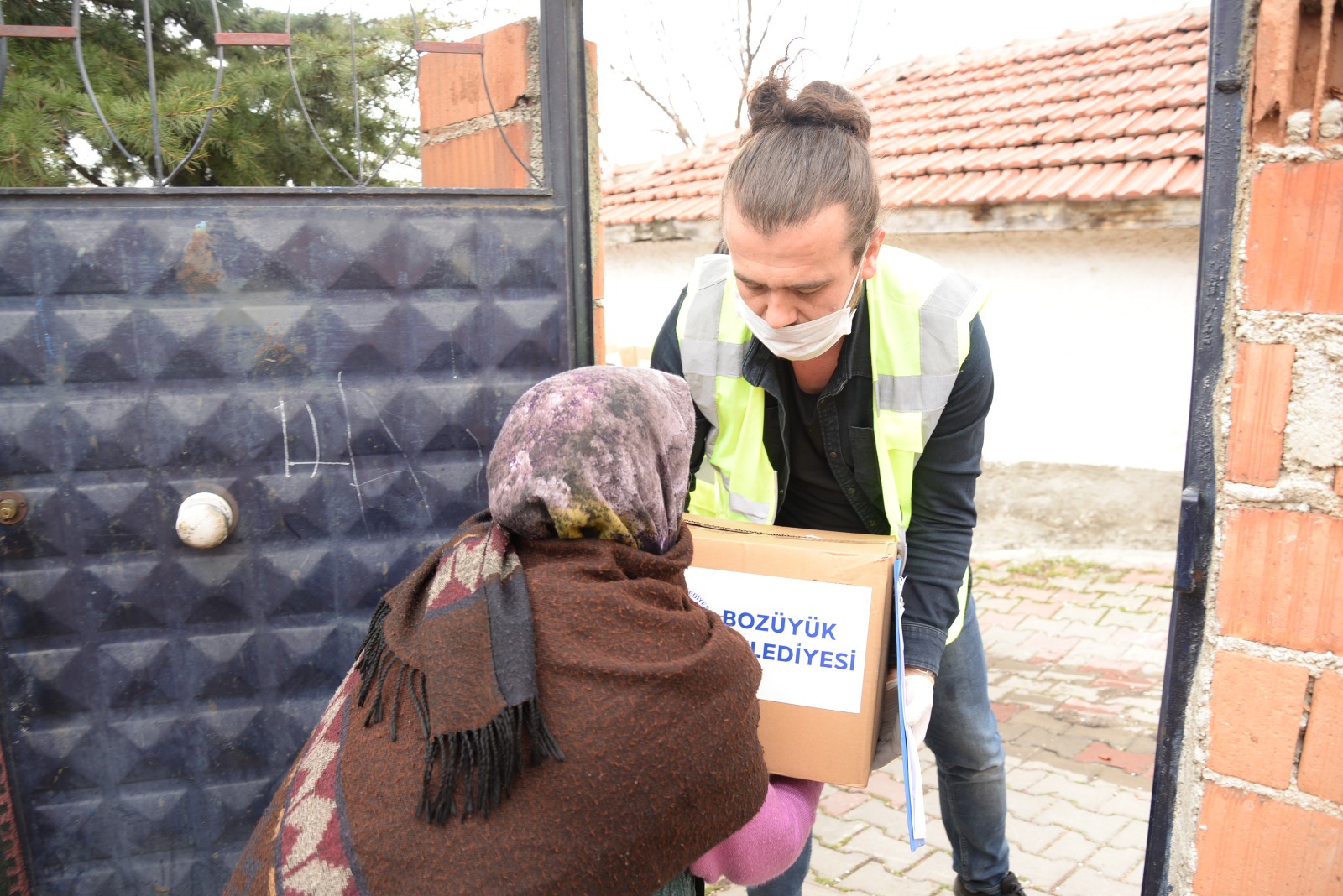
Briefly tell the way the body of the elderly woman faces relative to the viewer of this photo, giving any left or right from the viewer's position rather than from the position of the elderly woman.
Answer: facing away from the viewer and to the right of the viewer

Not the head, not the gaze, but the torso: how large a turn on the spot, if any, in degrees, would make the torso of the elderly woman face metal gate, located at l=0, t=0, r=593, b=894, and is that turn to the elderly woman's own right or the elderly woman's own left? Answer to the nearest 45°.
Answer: approximately 90° to the elderly woman's own left

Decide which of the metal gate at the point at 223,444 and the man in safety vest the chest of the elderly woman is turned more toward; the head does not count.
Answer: the man in safety vest

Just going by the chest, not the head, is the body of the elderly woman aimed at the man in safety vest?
yes

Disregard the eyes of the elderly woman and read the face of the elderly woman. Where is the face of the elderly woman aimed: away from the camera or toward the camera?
away from the camera
